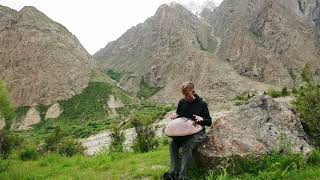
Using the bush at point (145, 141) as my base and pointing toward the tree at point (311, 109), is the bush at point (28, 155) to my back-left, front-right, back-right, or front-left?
back-right

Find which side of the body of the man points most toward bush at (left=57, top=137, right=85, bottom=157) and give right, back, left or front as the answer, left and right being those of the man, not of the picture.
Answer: right

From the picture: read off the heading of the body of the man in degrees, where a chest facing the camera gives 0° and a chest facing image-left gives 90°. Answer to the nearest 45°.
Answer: approximately 45°

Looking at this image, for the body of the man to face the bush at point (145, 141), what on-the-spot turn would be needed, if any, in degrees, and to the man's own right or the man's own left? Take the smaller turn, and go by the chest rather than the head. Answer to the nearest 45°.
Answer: approximately 135° to the man's own right

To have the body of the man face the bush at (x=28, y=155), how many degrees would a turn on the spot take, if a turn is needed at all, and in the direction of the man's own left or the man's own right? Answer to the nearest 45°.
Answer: approximately 90° to the man's own right

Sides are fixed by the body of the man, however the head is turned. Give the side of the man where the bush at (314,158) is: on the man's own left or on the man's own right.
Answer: on the man's own left

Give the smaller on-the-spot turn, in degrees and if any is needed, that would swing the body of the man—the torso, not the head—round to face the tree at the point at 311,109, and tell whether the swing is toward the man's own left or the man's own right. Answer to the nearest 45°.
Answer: approximately 180°
